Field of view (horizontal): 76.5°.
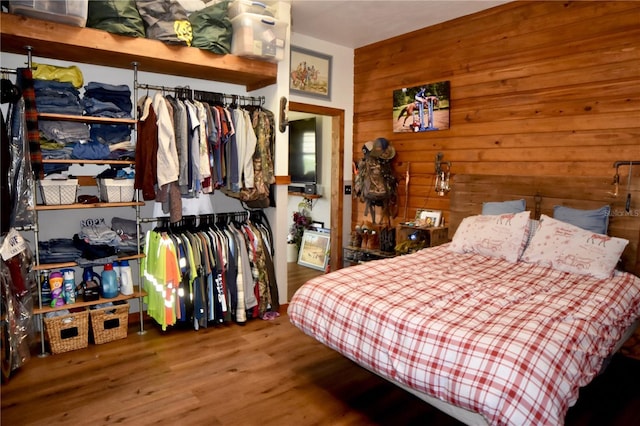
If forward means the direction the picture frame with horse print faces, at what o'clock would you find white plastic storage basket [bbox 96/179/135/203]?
The white plastic storage basket is roughly at 12 o'clock from the picture frame with horse print.

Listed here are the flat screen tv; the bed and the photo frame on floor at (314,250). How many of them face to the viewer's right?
0

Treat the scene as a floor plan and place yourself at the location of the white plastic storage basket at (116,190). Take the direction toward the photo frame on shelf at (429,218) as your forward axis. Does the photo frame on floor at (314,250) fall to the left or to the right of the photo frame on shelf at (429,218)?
left

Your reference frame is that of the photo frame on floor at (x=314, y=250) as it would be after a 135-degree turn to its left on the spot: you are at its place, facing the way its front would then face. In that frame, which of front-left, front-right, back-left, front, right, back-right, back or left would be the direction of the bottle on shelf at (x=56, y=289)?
back

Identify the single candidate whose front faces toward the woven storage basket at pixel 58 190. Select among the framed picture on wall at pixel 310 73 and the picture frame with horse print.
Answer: the picture frame with horse print

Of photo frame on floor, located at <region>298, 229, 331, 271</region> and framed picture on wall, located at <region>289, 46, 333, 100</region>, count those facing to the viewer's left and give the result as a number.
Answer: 0

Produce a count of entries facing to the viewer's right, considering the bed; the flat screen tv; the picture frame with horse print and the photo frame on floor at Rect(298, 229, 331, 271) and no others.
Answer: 0

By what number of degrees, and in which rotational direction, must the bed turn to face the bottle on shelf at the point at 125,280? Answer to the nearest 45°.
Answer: approximately 45° to its right

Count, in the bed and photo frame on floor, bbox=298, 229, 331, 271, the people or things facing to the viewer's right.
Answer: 0

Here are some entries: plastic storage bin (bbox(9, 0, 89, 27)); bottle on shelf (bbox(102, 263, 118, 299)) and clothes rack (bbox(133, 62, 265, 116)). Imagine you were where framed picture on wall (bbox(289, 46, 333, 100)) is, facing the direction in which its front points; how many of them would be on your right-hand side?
3

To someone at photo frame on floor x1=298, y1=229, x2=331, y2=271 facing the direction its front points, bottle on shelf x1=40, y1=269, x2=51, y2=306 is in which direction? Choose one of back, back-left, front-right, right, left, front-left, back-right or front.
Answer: front-right

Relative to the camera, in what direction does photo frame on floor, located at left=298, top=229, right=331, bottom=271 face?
facing the viewer

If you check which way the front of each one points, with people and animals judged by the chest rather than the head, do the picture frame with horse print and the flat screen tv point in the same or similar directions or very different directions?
same or similar directions

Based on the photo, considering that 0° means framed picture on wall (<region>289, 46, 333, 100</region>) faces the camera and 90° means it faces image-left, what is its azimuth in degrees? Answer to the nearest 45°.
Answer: approximately 315°

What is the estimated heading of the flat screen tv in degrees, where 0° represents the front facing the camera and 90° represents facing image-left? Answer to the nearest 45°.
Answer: approximately 45°

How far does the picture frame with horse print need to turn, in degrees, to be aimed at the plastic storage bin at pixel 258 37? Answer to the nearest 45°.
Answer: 0° — it already faces it

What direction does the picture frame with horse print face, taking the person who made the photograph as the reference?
facing the viewer and to the left of the viewer
